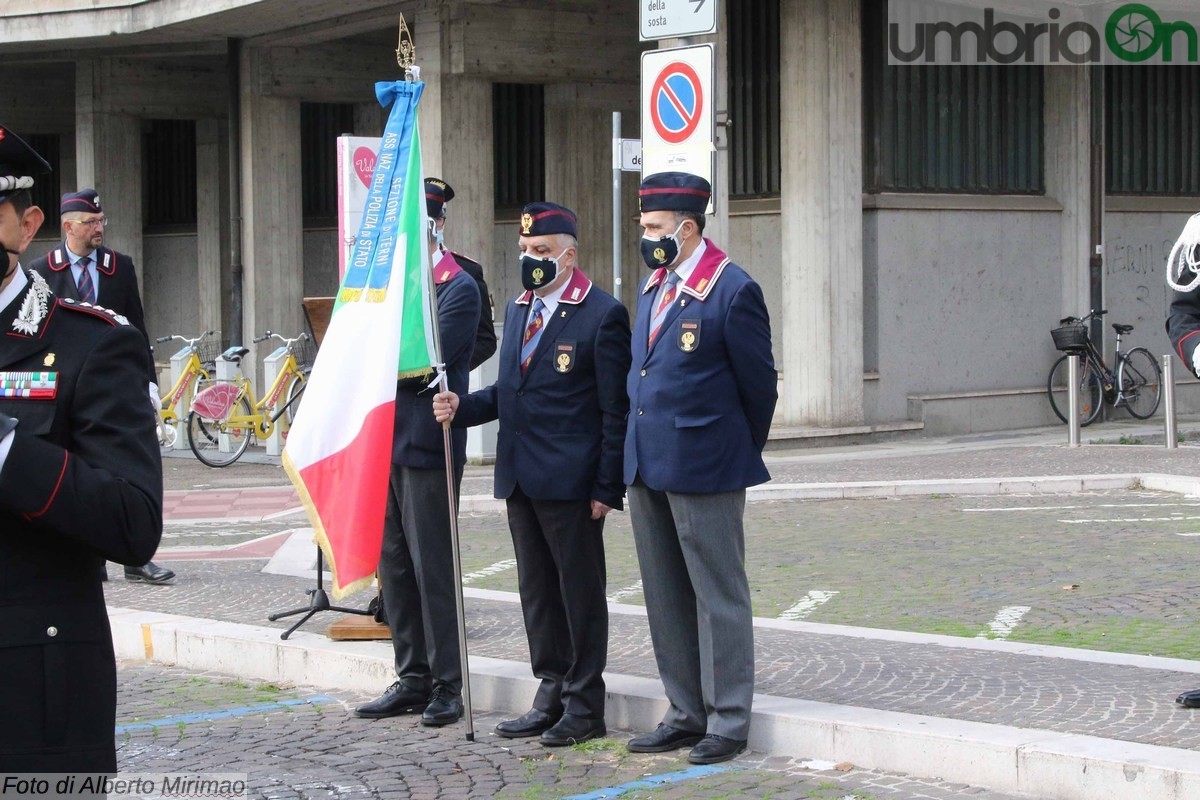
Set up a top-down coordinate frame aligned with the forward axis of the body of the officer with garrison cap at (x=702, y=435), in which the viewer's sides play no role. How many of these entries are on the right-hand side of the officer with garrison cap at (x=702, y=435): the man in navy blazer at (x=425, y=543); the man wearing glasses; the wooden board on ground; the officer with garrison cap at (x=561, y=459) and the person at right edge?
4

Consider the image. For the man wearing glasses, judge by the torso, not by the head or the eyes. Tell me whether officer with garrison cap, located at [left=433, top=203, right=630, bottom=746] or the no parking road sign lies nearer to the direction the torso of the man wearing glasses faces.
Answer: the officer with garrison cap

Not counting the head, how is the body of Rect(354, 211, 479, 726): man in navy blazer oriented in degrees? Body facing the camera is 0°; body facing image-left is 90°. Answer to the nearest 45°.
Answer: approximately 45°
